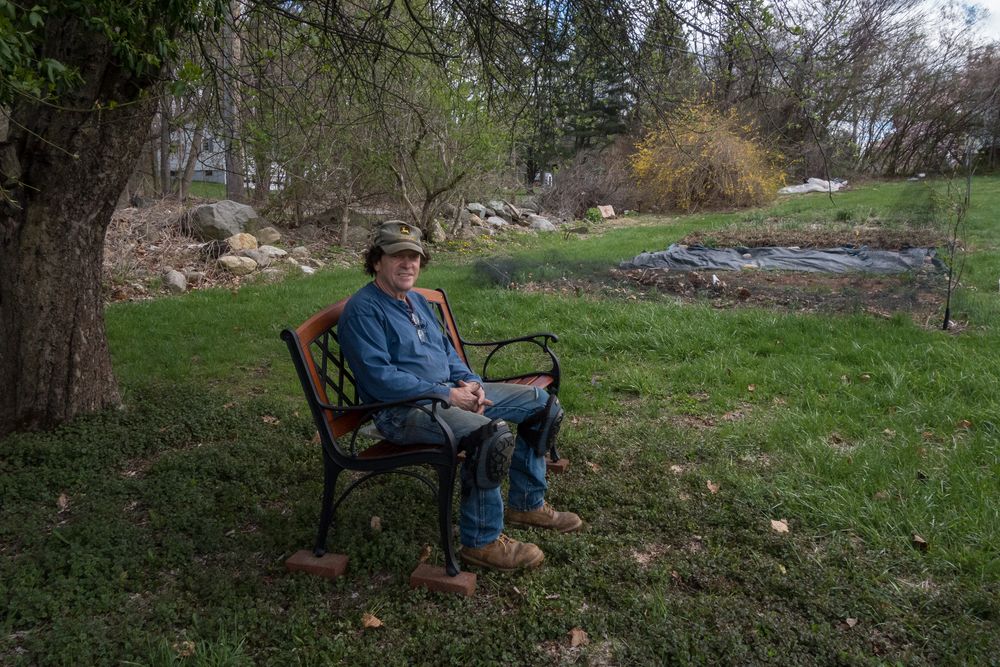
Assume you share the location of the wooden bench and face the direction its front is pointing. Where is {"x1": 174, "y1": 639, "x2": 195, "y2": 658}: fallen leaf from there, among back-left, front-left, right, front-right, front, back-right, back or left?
right

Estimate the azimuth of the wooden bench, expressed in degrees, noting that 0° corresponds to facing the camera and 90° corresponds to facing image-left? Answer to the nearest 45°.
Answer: approximately 315°

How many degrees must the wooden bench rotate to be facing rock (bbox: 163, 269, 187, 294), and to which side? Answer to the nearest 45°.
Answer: approximately 135° to its left

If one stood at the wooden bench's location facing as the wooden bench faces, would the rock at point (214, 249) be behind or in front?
behind

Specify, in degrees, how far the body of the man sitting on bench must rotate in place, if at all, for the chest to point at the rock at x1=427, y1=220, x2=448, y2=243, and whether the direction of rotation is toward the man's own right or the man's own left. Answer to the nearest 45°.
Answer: approximately 135° to the man's own left

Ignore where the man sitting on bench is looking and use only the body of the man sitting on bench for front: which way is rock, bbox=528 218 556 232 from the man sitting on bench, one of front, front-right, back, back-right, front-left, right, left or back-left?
back-left

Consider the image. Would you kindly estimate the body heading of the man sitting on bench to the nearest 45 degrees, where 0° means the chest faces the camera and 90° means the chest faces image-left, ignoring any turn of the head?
approximately 315°

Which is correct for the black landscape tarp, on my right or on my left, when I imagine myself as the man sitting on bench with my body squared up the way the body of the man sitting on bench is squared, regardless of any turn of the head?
on my left

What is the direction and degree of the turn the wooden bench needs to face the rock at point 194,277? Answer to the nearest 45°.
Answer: approximately 135° to its left
